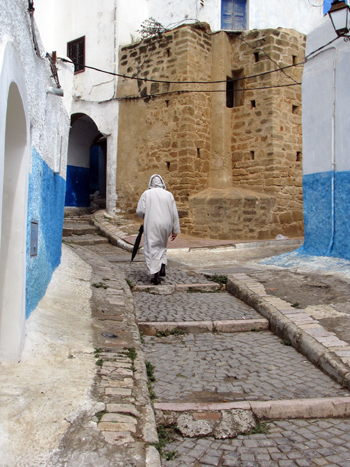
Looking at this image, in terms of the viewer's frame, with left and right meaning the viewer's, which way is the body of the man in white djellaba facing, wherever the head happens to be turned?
facing away from the viewer

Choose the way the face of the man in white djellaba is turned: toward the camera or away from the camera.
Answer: away from the camera

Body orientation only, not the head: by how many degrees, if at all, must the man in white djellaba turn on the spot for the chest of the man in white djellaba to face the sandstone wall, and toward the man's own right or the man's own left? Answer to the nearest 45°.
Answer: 0° — they already face it
